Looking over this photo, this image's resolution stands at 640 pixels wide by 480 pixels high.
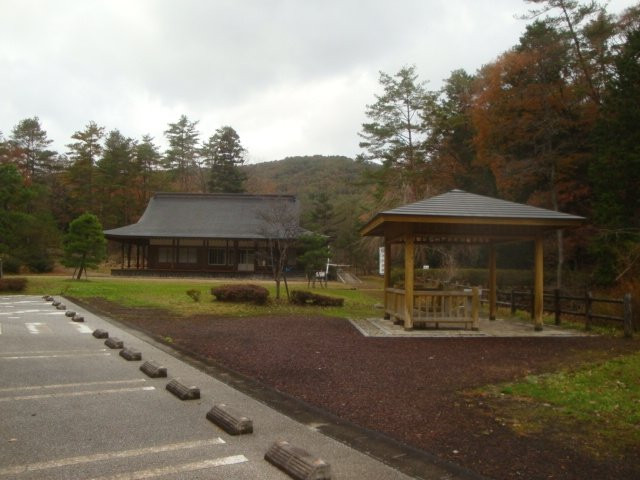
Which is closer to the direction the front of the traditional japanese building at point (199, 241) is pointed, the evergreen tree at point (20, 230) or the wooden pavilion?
the wooden pavilion

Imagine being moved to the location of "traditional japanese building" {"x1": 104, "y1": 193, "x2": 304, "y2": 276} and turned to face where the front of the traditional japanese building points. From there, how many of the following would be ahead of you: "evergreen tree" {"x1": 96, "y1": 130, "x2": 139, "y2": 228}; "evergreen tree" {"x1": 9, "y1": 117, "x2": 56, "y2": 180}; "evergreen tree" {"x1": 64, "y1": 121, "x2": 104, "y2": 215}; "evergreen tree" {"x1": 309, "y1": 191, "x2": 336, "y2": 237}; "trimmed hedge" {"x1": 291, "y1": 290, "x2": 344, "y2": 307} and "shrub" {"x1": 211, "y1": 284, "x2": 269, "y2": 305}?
2

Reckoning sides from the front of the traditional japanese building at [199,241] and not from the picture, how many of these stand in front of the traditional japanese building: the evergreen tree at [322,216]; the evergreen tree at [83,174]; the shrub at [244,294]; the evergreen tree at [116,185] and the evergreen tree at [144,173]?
1

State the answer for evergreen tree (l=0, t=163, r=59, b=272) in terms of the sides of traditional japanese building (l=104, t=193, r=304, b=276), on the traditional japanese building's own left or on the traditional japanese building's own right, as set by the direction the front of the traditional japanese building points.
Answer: on the traditional japanese building's own right

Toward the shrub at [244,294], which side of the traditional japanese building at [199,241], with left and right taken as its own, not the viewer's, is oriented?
front

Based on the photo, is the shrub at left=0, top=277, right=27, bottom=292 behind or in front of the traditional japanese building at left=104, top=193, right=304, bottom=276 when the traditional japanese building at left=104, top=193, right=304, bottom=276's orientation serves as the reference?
in front

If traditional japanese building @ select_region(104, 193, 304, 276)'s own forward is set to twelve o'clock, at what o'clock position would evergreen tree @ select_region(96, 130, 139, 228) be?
The evergreen tree is roughly at 5 o'clock from the traditional japanese building.

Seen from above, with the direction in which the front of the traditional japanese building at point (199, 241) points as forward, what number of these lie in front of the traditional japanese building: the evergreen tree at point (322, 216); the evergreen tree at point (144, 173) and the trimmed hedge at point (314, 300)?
1

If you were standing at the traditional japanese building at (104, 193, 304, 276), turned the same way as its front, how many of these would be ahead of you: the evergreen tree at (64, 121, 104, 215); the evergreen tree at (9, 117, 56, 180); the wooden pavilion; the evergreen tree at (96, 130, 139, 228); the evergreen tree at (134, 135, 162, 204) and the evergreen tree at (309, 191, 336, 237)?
1

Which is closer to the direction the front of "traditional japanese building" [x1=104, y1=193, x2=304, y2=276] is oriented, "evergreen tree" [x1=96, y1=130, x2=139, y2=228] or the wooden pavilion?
the wooden pavilion

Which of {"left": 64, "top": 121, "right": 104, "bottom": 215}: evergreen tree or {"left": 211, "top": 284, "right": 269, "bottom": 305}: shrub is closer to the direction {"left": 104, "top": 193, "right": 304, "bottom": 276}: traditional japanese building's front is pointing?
the shrub

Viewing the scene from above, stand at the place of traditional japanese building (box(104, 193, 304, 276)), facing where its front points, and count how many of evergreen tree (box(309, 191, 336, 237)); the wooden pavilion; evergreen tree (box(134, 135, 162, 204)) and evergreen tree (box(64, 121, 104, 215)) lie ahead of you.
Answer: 1

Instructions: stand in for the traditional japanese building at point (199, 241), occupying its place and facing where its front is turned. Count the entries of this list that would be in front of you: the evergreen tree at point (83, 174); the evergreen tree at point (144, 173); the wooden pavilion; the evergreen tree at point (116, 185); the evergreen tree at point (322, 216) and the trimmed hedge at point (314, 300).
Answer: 2

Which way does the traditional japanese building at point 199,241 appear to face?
toward the camera

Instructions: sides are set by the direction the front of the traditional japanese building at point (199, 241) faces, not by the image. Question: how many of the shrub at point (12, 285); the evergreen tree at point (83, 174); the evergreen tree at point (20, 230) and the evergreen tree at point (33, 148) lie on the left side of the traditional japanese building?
0

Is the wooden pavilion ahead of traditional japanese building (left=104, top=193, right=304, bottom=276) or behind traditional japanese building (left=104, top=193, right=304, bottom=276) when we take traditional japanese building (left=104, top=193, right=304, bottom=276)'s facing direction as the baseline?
ahead

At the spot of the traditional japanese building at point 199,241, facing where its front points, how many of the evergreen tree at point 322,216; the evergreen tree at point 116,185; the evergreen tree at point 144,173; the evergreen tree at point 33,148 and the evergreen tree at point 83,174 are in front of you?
0

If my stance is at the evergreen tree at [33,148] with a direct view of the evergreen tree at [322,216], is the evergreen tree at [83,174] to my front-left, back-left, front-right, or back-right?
front-right
